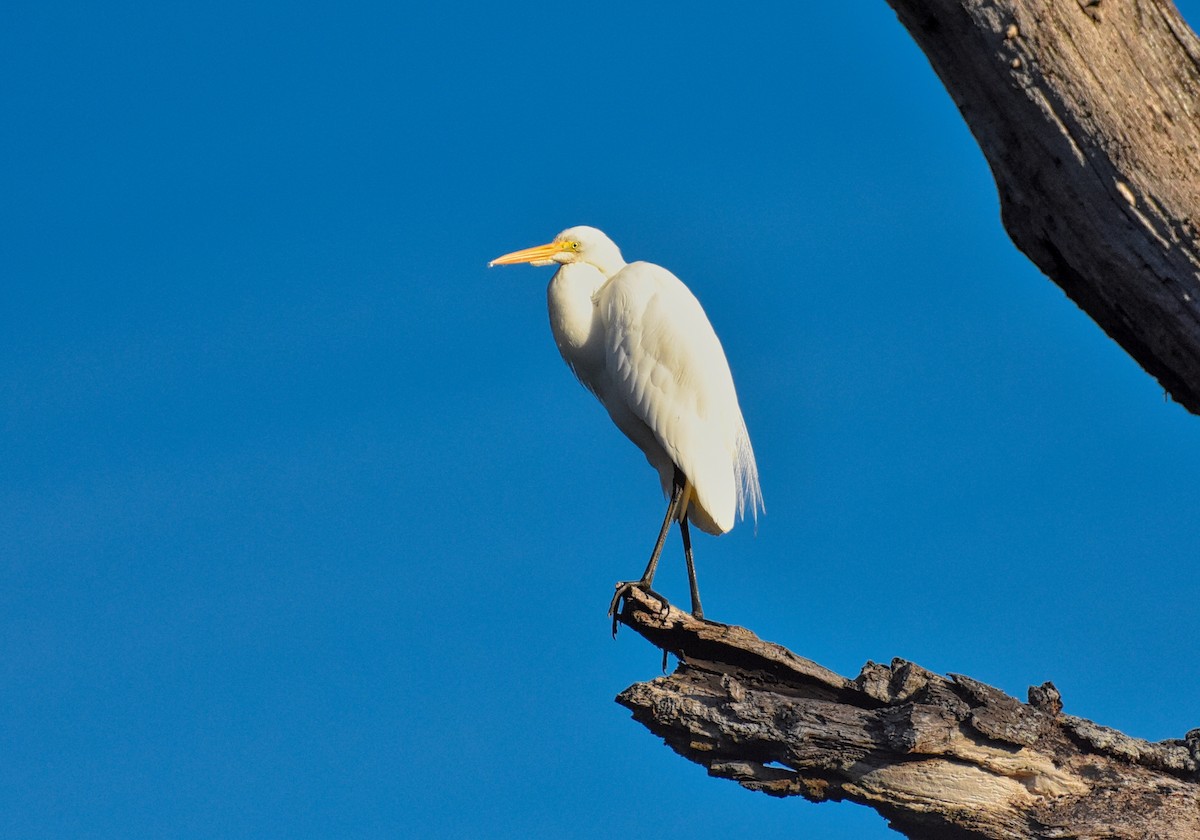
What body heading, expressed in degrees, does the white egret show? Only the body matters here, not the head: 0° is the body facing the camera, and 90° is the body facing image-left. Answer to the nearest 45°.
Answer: approximately 90°
